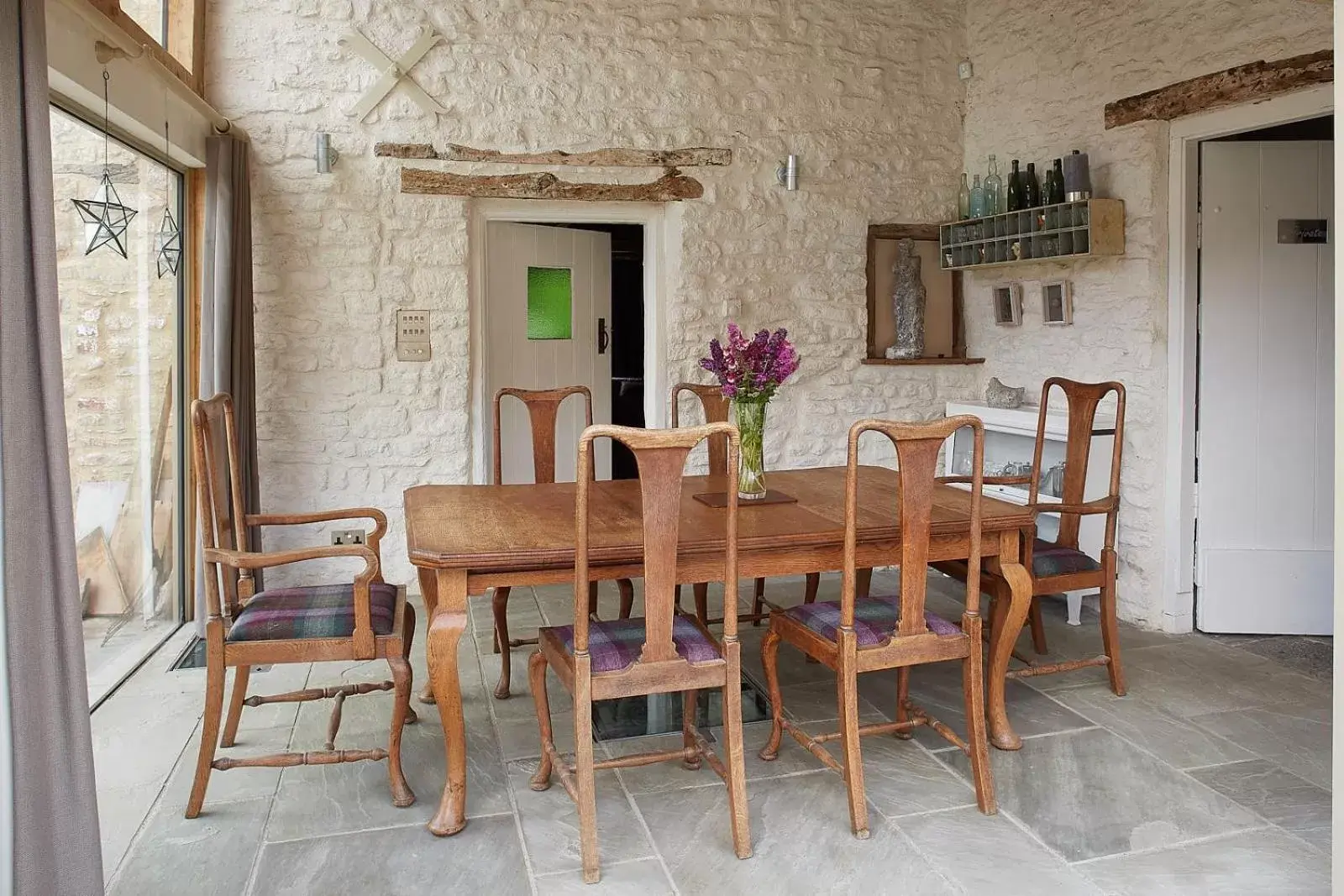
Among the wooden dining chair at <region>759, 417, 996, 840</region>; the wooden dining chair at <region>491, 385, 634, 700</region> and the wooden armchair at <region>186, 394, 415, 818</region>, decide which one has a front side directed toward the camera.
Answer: the wooden dining chair at <region>491, 385, 634, 700</region>

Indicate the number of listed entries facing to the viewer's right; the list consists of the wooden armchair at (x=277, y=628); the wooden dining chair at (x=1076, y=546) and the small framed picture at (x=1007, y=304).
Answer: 1

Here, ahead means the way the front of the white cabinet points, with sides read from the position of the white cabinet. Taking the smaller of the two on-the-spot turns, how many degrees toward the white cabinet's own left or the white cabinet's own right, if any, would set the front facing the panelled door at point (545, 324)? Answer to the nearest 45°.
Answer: approximately 45° to the white cabinet's own right

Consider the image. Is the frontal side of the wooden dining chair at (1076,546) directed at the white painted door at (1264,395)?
no

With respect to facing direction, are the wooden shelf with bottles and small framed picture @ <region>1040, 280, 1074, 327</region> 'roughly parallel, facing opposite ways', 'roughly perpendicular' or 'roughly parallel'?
roughly parallel

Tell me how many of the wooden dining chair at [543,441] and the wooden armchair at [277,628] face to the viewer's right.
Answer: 1

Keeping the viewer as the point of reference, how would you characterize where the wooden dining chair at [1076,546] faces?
facing the viewer and to the left of the viewer

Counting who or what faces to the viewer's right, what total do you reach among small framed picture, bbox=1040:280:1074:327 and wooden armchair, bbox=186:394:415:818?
1

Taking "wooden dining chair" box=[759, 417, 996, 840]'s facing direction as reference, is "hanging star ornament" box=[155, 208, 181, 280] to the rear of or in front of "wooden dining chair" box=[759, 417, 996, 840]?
in front

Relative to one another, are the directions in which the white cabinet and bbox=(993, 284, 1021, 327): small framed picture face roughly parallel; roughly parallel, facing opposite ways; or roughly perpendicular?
roughly parallel

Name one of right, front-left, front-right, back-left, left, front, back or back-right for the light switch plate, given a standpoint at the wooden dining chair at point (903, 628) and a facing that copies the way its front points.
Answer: front

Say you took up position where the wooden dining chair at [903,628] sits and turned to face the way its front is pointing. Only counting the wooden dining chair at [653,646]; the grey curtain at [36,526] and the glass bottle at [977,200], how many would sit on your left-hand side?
2

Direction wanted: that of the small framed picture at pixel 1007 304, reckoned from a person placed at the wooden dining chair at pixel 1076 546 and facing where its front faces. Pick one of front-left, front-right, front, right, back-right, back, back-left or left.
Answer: back-right

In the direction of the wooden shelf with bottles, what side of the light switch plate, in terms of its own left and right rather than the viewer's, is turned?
left

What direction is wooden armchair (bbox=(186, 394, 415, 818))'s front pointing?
to the viewer's right

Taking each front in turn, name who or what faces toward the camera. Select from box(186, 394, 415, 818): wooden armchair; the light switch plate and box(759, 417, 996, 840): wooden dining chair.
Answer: the light switch plate

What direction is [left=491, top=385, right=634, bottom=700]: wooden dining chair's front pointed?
toward the camera
